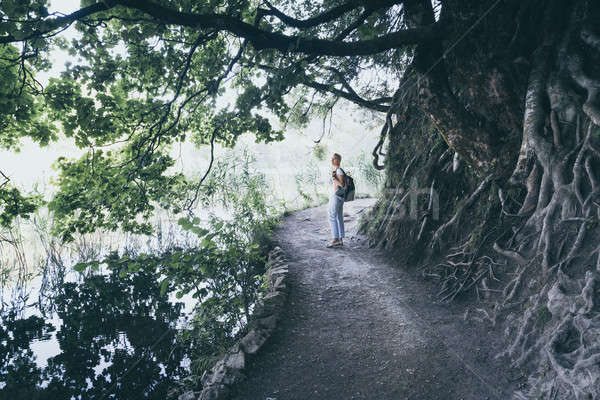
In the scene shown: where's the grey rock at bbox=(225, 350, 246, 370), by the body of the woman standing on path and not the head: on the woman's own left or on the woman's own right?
on the woman's own left

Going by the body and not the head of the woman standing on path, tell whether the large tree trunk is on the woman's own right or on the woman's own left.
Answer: on the woman's own left

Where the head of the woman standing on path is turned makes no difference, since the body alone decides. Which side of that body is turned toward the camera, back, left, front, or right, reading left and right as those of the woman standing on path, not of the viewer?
left

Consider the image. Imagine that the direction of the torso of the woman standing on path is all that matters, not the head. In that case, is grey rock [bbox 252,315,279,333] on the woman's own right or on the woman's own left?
on the woman's own left

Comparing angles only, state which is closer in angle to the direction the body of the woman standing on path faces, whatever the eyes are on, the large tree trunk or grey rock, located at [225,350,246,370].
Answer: the grey rock

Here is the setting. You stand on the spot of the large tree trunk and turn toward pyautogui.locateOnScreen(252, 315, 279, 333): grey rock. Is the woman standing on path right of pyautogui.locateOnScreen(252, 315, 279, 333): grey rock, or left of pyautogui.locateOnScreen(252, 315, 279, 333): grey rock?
right

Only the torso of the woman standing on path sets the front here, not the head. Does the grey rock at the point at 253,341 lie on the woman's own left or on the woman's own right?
on the woman's own left

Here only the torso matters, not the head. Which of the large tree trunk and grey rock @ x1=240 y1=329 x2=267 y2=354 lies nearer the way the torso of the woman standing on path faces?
the grey rock
